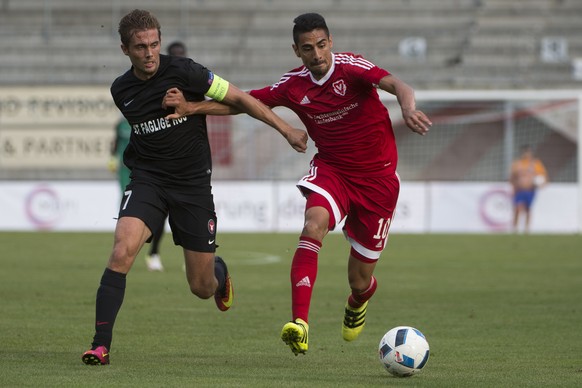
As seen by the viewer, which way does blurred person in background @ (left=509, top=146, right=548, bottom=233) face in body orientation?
toward the camera

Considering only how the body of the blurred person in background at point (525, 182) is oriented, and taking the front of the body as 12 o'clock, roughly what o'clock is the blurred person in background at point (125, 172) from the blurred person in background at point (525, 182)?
the blurred person in background at point (125, 172) is roughly at 1 o'clock from the blurred person in background at point (525, 182).

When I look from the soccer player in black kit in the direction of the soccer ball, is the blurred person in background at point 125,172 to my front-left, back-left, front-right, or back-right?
back-left

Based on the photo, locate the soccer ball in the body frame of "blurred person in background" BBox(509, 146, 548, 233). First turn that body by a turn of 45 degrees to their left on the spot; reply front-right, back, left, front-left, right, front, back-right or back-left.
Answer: front-right

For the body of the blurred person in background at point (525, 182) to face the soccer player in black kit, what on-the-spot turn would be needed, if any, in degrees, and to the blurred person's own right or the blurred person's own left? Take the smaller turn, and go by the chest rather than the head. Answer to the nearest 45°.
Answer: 0° — they already face them

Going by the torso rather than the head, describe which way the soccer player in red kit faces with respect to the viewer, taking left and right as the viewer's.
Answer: facing the viewer

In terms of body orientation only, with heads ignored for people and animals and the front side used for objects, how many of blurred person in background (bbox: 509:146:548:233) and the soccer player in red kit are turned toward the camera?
2

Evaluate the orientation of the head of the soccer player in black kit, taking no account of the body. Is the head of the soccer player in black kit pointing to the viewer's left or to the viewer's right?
to the viewer's right

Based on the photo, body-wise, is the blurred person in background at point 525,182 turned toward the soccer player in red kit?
yes
